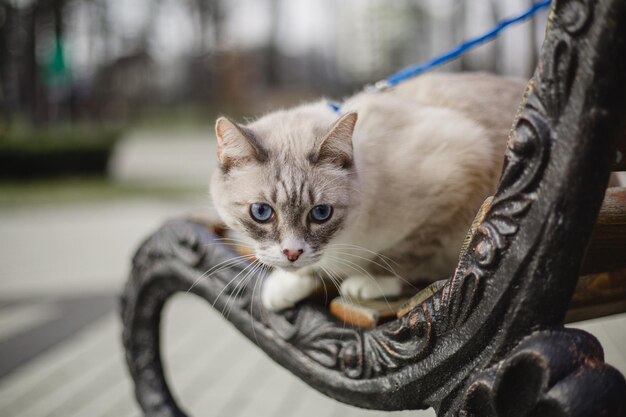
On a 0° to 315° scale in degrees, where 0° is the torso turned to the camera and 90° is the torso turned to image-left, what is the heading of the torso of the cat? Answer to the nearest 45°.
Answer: approximately 45°

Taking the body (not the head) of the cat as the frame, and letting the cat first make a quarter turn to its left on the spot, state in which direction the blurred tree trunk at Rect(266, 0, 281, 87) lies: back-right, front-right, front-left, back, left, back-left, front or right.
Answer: back-left
